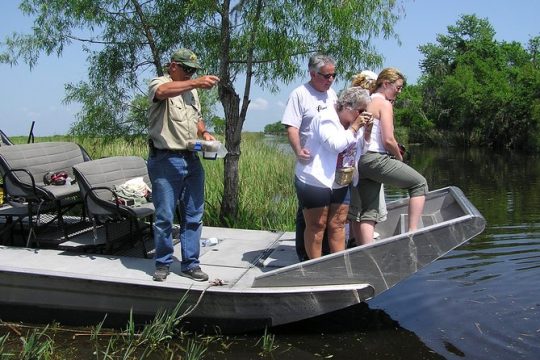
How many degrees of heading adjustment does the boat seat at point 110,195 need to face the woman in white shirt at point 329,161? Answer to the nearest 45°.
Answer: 0° — it already faces them

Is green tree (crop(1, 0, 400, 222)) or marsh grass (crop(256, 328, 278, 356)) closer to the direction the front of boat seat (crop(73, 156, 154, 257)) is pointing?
the marsh grass

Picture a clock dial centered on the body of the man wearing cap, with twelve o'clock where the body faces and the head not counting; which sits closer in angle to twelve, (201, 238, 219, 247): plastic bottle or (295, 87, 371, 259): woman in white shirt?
the woman in white shirt

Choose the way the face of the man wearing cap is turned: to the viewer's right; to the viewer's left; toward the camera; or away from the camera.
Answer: to the viewer's right

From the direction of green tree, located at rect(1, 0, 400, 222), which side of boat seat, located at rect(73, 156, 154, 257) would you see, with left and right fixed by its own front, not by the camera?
left

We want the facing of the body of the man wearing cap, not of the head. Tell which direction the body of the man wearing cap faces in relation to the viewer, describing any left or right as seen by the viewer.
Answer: facing the viewer and to the right of the viewer
